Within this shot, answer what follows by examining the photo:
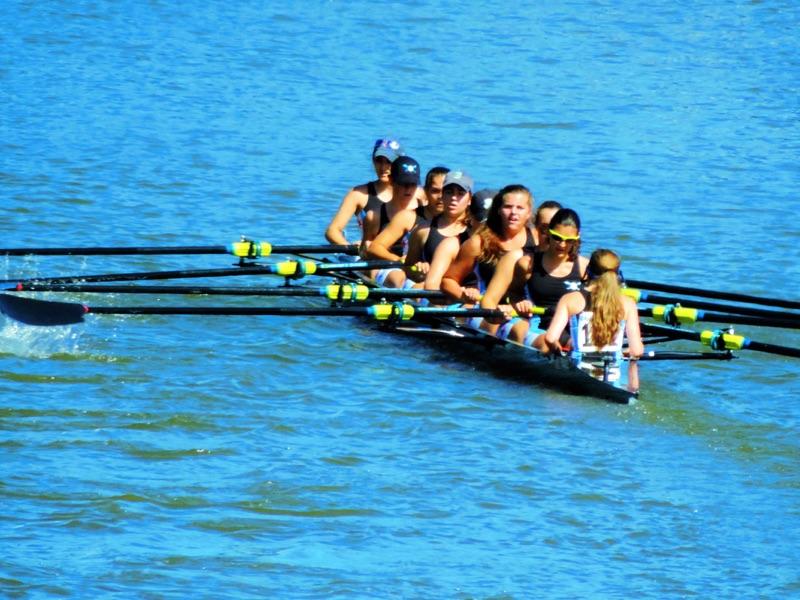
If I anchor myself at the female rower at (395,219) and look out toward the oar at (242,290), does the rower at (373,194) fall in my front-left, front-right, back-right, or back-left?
back-right

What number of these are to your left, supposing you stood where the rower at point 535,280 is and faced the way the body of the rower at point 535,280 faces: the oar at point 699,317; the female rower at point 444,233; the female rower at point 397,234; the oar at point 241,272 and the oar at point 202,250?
1

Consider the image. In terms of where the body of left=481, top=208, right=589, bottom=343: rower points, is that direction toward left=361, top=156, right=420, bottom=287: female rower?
no

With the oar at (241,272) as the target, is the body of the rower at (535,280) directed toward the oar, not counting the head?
no

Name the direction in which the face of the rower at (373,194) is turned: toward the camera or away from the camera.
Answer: toward the camera

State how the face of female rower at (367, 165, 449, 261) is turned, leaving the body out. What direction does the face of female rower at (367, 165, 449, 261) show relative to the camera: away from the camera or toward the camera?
toward the camera

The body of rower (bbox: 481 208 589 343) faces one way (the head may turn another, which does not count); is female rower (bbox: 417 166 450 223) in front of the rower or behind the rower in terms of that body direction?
behind

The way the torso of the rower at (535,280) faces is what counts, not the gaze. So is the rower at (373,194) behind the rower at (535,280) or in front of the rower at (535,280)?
behind

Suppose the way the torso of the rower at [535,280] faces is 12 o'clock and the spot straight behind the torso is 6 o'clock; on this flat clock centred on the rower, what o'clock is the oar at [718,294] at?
The oar is roughly at 8 o'clock from the rower.

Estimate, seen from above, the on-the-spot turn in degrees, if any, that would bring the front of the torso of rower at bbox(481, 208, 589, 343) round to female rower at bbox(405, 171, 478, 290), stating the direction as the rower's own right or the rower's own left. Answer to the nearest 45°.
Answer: approximately 135° to the rower's own right

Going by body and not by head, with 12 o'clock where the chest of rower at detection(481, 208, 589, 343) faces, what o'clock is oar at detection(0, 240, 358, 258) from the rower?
The oar is roughly at 4 o'clock from the rower.

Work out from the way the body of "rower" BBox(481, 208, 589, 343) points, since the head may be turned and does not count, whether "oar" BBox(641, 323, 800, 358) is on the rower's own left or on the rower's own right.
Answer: on the rower's own left

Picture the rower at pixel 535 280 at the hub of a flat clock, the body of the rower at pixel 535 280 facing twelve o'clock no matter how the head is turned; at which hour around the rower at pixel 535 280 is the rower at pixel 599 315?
the rower at pixel 599 315 is roughly at 11 o'clock from the rower at pixel 535 280.

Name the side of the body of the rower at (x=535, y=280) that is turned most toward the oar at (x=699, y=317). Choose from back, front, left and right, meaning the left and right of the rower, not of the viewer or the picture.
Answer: left

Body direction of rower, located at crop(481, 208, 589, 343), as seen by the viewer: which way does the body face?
toward the camera

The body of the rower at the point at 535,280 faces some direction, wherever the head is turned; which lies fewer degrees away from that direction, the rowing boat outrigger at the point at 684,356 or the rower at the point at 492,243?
the rowing boat outrigger

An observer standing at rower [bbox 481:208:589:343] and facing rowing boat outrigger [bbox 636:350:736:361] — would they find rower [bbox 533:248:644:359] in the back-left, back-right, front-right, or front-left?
front-right
